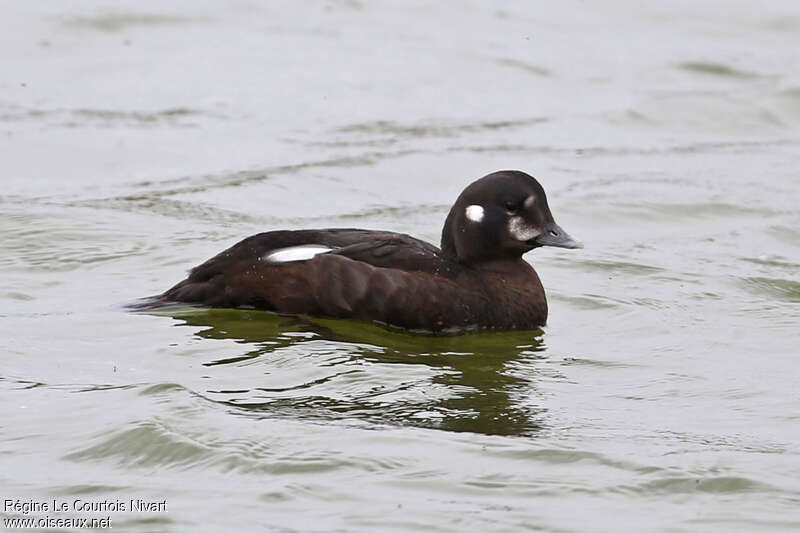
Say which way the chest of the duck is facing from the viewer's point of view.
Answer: to the viewer's right
